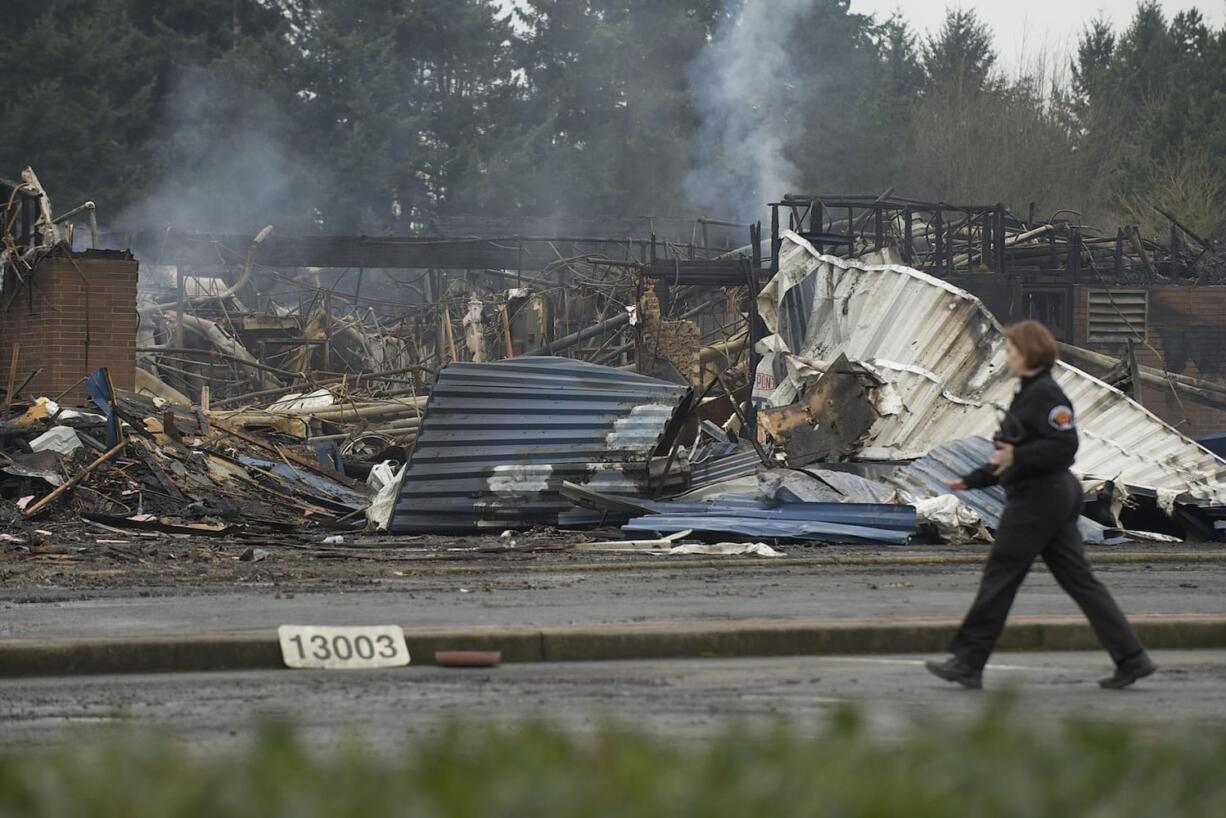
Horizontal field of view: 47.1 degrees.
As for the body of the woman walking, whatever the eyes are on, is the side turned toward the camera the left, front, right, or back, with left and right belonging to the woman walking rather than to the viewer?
left

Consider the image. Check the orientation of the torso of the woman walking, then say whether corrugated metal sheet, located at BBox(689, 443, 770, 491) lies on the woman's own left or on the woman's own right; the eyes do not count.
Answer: on the woman's own right

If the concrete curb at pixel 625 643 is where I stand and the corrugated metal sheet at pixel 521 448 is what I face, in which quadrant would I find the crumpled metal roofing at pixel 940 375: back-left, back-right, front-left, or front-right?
front-right

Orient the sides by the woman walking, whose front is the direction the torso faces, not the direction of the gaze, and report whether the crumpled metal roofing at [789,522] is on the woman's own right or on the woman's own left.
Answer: on the woman's own right

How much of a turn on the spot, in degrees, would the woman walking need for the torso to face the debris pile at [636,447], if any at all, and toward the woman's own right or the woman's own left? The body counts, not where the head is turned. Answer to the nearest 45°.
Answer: approximately 45° to the woman's own right

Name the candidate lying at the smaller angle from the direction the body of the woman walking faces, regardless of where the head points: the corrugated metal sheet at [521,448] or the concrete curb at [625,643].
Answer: the concrete curb

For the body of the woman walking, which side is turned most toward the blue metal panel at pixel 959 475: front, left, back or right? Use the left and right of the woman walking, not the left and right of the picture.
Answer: right

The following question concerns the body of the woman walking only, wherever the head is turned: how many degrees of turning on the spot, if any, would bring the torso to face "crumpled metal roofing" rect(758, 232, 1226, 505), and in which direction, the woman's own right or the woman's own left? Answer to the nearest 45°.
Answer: approximately 90° to the woman's own right

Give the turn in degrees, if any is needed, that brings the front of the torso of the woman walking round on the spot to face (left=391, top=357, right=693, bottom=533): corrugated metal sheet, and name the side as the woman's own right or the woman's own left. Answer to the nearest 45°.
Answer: approximately 45° to the woman's own right

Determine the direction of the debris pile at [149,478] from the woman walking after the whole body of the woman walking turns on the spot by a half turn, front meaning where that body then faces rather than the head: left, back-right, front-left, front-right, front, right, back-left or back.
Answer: back-left
